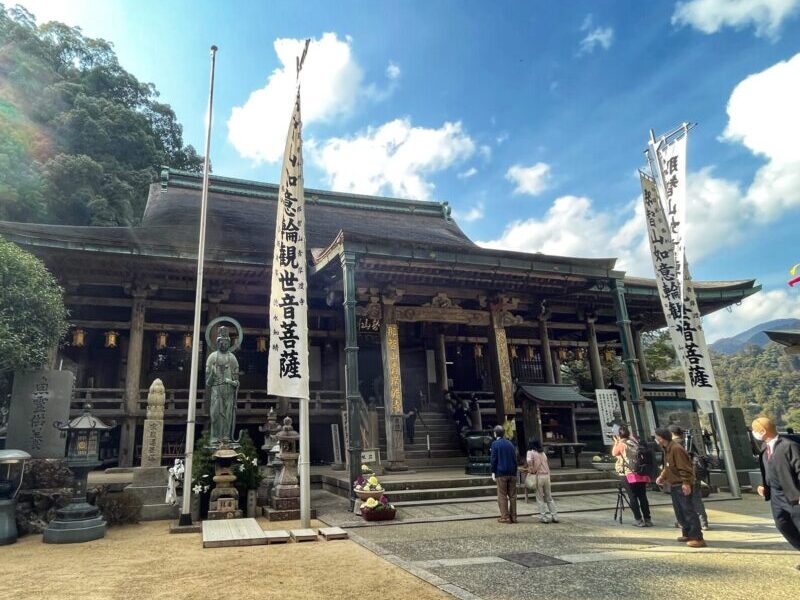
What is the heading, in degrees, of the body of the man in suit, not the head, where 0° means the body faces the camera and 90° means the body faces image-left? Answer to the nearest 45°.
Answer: approximately 45°

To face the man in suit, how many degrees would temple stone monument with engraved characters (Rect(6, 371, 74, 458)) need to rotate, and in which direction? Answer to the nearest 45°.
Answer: approximately 45° to its left

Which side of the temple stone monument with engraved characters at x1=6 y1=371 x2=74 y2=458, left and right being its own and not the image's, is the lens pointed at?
front

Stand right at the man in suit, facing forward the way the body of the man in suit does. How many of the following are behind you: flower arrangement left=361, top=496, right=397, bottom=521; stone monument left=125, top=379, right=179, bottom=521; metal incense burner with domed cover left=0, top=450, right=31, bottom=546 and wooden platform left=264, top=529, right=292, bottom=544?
0

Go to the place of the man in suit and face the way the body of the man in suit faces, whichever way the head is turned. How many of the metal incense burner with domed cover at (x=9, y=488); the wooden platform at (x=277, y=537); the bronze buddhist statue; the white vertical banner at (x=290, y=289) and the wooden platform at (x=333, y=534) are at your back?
0

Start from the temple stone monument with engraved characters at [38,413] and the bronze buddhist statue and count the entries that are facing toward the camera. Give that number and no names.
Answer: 2

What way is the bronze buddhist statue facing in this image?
toward the camera

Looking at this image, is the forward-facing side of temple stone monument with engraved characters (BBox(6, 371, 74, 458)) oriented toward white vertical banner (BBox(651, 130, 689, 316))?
no

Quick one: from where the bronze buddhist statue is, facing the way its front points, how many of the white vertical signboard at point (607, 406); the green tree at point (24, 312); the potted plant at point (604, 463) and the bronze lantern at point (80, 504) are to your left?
2

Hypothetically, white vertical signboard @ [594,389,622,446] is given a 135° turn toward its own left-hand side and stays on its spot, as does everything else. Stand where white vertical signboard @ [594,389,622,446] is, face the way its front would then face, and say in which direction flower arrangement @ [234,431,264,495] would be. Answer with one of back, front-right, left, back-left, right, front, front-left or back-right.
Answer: back

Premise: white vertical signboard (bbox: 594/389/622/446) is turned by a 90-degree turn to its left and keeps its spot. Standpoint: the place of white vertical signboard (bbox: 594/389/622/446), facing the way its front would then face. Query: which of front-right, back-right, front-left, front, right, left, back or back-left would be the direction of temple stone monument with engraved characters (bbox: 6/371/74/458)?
back-right

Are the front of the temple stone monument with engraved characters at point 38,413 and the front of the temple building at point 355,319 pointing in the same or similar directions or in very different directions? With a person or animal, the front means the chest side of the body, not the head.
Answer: same or similar directions

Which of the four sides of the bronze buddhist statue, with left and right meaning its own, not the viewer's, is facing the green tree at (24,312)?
right

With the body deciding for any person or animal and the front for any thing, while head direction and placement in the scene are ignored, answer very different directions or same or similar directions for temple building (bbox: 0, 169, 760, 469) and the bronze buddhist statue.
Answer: same or similar directions

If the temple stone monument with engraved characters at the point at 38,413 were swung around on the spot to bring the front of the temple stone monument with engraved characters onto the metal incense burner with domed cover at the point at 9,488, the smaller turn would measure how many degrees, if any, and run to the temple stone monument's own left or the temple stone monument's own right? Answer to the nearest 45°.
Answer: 0° — it already faces it
